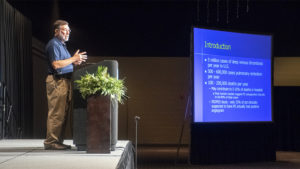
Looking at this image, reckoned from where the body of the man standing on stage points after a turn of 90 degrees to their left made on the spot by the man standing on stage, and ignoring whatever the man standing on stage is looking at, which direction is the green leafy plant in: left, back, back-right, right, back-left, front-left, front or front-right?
back-right

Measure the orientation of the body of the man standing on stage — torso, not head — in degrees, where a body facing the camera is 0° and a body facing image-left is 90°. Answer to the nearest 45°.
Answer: approximately 270°

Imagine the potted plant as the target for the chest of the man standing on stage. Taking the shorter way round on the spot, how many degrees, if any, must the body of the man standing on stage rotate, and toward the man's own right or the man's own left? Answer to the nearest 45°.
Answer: approximately 45° to the man's own right
